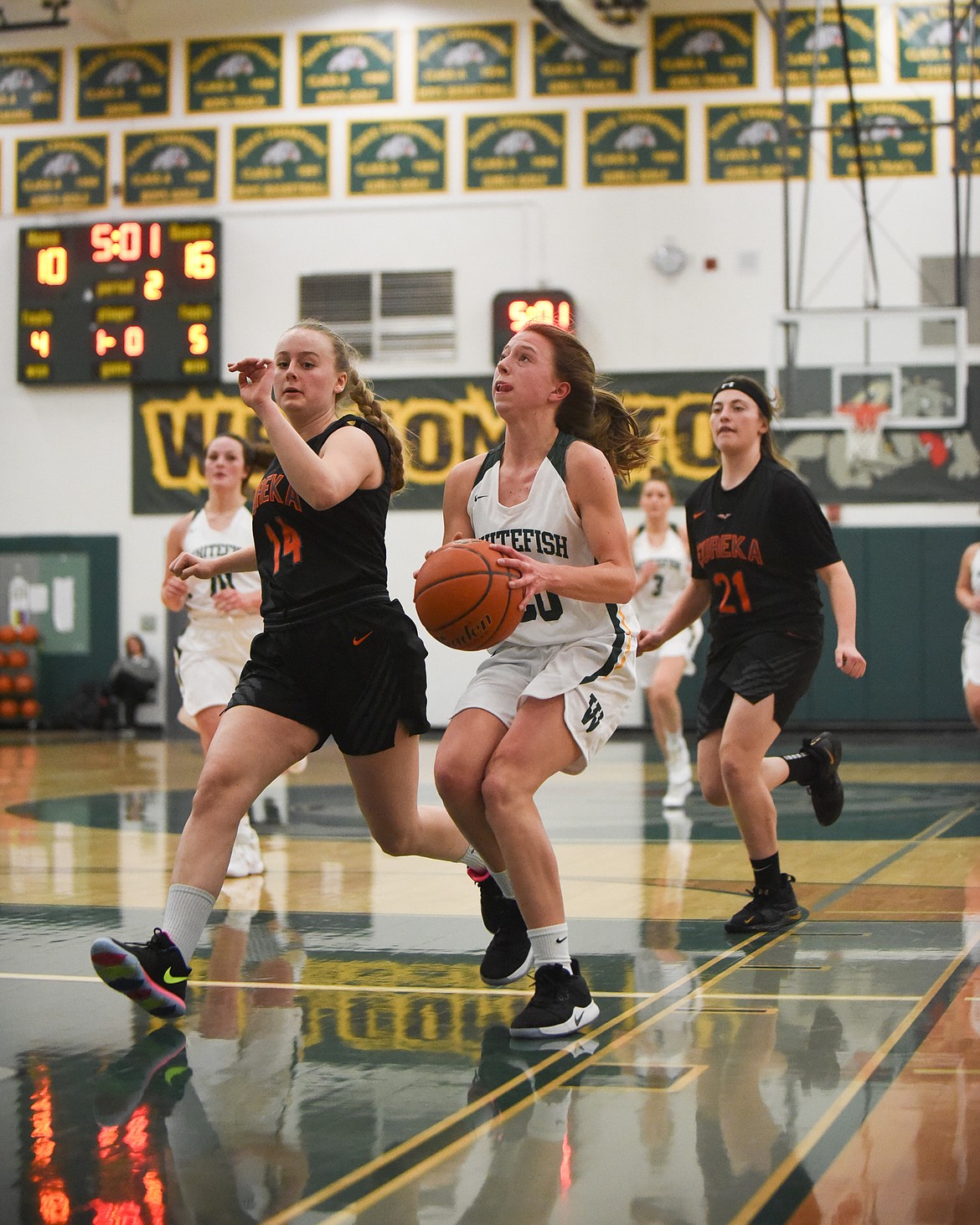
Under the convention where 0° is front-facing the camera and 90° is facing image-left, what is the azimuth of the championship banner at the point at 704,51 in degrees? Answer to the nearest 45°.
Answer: approximately 0°

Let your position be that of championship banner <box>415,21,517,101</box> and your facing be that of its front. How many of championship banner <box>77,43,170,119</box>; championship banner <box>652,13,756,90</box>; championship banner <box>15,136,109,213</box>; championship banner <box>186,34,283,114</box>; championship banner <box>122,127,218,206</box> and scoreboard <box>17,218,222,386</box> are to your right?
5

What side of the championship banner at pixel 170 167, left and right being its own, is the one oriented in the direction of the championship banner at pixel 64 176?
right

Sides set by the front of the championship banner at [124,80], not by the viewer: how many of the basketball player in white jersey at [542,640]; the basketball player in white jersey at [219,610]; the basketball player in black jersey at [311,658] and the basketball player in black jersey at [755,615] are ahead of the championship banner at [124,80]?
4

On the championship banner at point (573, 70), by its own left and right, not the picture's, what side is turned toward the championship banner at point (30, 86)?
right

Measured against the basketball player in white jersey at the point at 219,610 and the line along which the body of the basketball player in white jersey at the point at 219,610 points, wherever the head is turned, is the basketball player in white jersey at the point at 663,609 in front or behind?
behind

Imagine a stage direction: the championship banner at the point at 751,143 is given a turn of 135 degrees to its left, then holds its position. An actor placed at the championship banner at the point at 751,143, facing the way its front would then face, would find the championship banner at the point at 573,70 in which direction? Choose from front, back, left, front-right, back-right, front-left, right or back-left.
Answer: back-left

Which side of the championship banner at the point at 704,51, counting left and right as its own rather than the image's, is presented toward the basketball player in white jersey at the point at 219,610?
front
